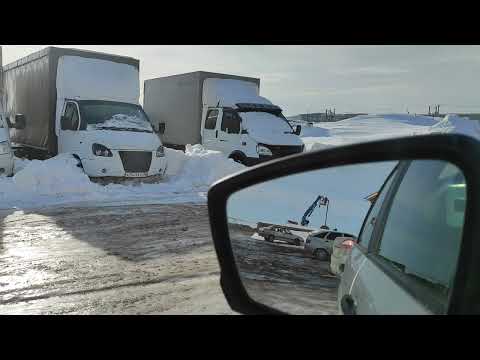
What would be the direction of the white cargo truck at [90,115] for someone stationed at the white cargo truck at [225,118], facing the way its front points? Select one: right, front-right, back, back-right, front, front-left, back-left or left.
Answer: right

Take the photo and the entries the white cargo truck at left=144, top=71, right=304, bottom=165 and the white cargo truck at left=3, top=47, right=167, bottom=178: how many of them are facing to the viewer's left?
0

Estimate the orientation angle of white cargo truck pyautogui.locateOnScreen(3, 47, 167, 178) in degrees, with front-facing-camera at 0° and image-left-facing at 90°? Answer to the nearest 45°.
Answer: approximately 315°

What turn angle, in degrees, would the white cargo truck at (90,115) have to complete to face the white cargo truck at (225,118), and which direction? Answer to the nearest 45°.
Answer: approximately 90° to its left
